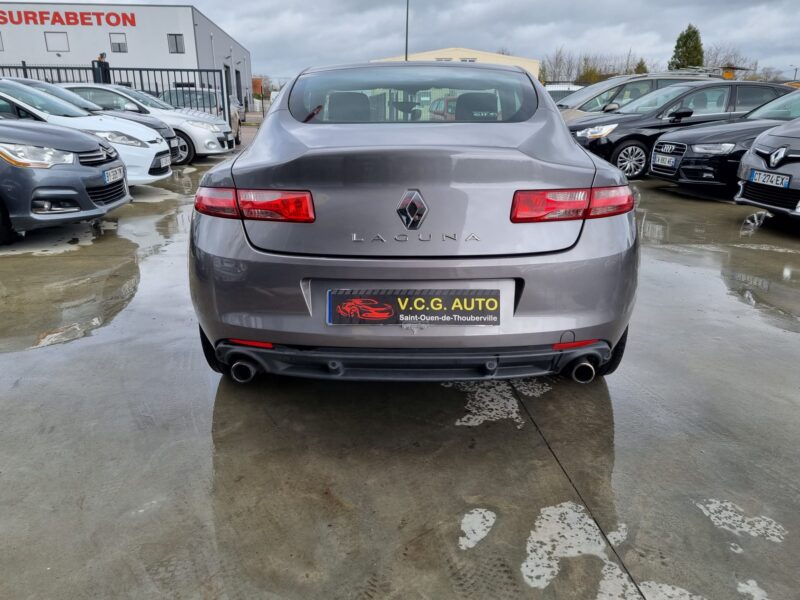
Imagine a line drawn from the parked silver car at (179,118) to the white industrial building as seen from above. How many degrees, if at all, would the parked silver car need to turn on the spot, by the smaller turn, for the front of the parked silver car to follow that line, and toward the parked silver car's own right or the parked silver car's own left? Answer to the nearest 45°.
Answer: approximately 135° to the parked silver car's own left

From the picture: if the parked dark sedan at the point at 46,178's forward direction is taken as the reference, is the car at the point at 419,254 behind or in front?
in front

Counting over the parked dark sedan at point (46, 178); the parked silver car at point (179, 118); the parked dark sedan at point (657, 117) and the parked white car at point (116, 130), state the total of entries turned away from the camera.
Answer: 0

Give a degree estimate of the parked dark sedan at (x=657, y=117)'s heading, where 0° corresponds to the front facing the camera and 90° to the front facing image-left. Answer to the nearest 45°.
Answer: approximately 45°

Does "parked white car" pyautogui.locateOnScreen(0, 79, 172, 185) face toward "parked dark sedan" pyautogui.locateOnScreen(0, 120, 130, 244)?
no

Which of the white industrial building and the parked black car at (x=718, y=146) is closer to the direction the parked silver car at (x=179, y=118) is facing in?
the parked black car

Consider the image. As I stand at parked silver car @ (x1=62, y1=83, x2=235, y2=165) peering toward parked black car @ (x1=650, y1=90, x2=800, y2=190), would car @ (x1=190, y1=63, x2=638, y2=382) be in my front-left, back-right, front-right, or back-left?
front-right

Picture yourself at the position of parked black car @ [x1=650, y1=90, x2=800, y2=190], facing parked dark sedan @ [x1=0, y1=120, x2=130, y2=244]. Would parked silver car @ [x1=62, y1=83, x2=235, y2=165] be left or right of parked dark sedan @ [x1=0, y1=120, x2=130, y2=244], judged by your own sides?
right

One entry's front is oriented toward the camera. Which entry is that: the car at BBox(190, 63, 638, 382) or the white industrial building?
the white industrial building

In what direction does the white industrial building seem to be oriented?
toward the camera

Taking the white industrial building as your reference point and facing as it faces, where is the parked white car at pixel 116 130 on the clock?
The parked white car is roughly at 12 o'clock from the white industrial building.

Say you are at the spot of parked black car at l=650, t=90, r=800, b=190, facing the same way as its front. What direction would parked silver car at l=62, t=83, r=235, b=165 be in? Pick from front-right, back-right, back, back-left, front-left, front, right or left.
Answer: front-right

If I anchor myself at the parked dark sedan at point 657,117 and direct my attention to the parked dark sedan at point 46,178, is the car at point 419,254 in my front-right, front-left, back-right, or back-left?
front-left

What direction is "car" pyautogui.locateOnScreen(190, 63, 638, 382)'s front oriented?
away from the camera

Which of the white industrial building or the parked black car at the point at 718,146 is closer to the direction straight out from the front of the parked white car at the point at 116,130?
the parked black car

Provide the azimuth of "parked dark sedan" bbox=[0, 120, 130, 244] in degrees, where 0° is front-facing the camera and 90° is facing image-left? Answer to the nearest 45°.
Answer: approximately 315°

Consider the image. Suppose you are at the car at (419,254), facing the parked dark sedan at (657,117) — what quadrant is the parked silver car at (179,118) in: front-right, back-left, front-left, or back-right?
front-left
